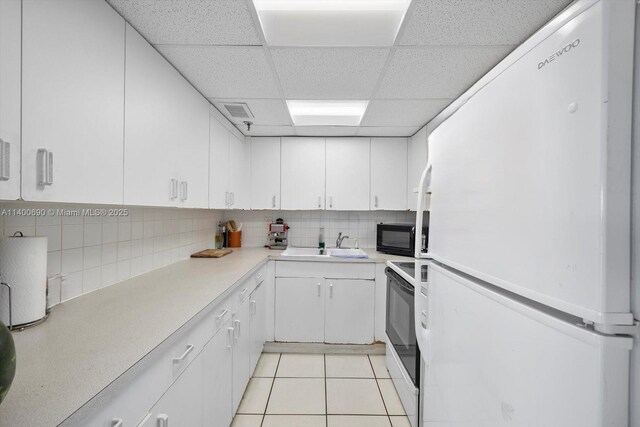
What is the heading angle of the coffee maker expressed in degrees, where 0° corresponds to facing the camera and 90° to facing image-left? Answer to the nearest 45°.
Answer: approximately 0°

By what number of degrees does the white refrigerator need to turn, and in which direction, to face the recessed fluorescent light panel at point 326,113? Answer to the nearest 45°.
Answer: approximately 90° to its right

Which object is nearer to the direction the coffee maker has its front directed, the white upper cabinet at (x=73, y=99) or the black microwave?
the white upper cabinet

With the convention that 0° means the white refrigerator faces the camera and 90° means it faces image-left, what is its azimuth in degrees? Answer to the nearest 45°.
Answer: approximately 45°

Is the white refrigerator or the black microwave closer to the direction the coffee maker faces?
the white refrigerator

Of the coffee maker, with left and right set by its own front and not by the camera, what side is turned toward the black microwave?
left

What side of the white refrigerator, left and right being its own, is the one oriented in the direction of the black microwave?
right

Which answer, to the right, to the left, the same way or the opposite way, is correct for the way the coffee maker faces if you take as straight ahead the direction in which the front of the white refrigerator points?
to the left

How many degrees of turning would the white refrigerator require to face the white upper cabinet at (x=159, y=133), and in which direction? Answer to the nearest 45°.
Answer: approximately 45° to its right
